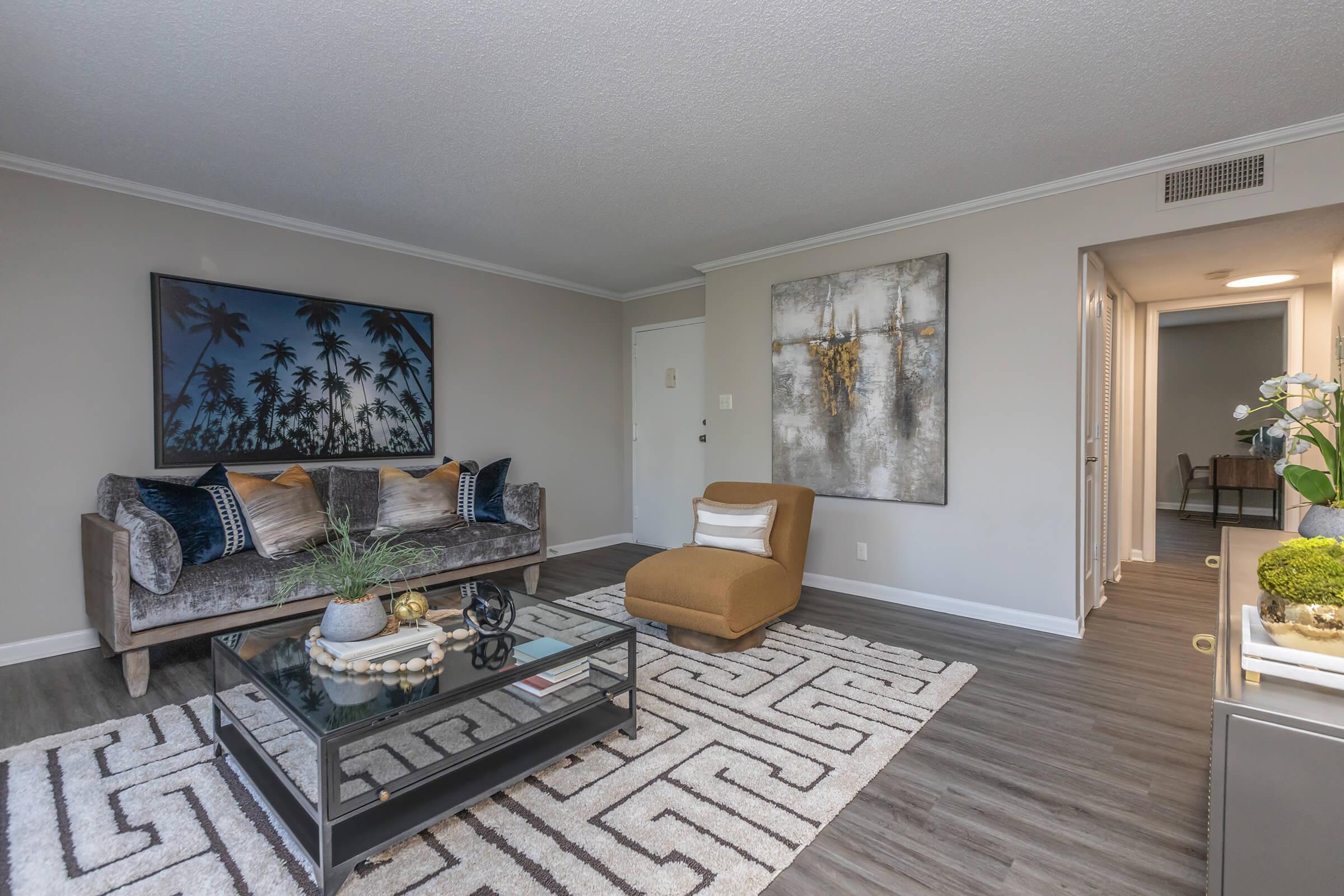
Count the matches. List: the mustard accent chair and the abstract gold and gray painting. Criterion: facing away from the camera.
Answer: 0

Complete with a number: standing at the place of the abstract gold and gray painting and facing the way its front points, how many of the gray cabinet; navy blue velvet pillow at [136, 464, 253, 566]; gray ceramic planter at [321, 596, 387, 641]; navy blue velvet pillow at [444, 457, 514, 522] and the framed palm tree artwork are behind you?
0

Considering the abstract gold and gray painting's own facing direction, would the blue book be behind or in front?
in front

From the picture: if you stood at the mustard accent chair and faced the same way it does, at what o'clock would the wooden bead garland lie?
The wooden bead garland is roughly at 12 o'clock from the mustard accent chair.

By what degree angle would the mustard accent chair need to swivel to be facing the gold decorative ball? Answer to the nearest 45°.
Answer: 0° — it already faces it

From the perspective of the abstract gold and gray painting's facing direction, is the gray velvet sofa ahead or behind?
ahead

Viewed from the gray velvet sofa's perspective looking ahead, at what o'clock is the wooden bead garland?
The wooden bead garland is roughly at 1 o'clock from the gray velvet sofa.

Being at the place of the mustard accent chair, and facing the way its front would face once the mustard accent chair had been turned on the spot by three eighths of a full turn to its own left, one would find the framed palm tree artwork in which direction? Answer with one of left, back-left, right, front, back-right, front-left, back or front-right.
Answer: back

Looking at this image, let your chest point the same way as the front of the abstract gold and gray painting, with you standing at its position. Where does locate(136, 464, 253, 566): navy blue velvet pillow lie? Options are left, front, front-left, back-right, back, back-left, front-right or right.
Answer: front

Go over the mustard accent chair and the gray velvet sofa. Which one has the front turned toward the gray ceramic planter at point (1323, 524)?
the gray velvet sofa

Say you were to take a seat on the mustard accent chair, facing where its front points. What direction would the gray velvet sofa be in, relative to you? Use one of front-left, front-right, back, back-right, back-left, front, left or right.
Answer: front-right

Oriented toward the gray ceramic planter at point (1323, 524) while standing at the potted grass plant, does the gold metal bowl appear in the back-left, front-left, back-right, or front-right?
front-right

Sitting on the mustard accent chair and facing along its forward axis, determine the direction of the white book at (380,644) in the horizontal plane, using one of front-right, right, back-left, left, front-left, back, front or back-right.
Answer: front

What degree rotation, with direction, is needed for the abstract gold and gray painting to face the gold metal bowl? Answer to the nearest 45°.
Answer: approximately 45° to its left

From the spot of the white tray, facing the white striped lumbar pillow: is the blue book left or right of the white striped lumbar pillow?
left

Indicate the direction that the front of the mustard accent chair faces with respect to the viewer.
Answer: facing the viewer and to the left of the viewer

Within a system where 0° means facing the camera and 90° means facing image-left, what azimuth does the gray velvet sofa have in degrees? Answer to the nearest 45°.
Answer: approximately 315°

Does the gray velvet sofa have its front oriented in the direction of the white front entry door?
no

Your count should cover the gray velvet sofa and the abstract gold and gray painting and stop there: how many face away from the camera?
0

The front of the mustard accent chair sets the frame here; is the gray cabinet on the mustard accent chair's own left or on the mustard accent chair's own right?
on the mustard accent chair's own left

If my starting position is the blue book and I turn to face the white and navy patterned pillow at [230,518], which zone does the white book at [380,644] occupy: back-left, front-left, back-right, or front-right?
front-left
